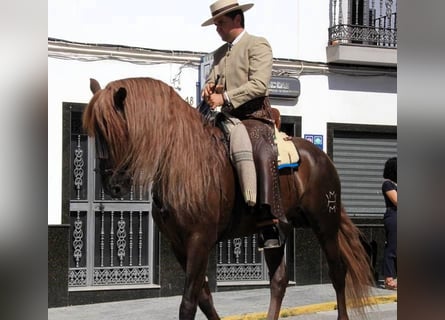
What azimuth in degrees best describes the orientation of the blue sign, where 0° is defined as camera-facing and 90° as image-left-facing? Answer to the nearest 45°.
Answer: approximately 0°

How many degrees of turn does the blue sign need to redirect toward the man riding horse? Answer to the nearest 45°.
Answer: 0° — it already faces them

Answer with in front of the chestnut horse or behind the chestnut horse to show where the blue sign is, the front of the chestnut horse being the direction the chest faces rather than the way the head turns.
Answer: behind

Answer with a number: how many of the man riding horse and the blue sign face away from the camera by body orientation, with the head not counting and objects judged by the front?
0

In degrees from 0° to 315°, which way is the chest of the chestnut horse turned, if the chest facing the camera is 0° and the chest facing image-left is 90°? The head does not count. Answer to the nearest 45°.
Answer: approximately 45°
